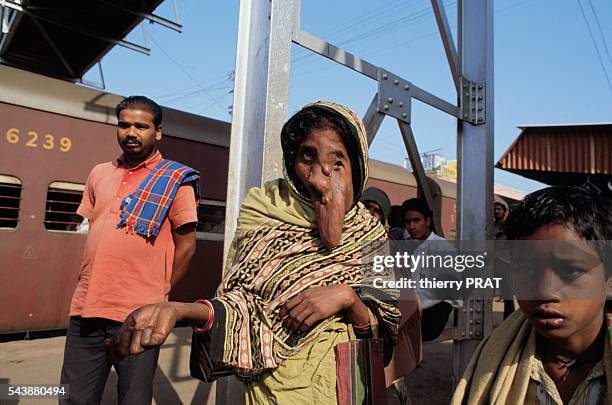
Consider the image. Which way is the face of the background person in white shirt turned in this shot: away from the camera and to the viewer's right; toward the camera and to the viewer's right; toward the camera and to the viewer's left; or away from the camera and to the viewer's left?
toward the camera and to the viewer's left

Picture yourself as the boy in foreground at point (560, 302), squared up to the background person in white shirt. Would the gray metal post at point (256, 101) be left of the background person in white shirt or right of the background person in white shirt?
left

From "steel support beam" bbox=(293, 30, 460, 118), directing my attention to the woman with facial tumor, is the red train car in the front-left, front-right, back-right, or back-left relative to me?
back-right

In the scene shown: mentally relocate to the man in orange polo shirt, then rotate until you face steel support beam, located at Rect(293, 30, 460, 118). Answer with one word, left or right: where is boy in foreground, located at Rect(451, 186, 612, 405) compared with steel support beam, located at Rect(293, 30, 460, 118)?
right

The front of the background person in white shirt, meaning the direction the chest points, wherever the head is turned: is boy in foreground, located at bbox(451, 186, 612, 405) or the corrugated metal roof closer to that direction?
the boy in foreground

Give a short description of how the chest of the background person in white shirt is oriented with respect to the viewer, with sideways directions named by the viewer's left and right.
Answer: facing the viewer and to the left of the viewer

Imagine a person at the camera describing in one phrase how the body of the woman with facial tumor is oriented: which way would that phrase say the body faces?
toward the camera

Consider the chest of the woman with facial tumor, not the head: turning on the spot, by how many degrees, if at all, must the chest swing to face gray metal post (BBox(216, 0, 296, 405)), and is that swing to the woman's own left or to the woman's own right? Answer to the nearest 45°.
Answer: approximately 180°

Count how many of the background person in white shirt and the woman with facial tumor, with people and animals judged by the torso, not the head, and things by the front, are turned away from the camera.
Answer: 0

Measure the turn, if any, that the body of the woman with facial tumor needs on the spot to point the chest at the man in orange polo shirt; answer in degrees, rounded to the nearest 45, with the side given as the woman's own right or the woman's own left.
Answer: approximately 135° to the woman's own right
